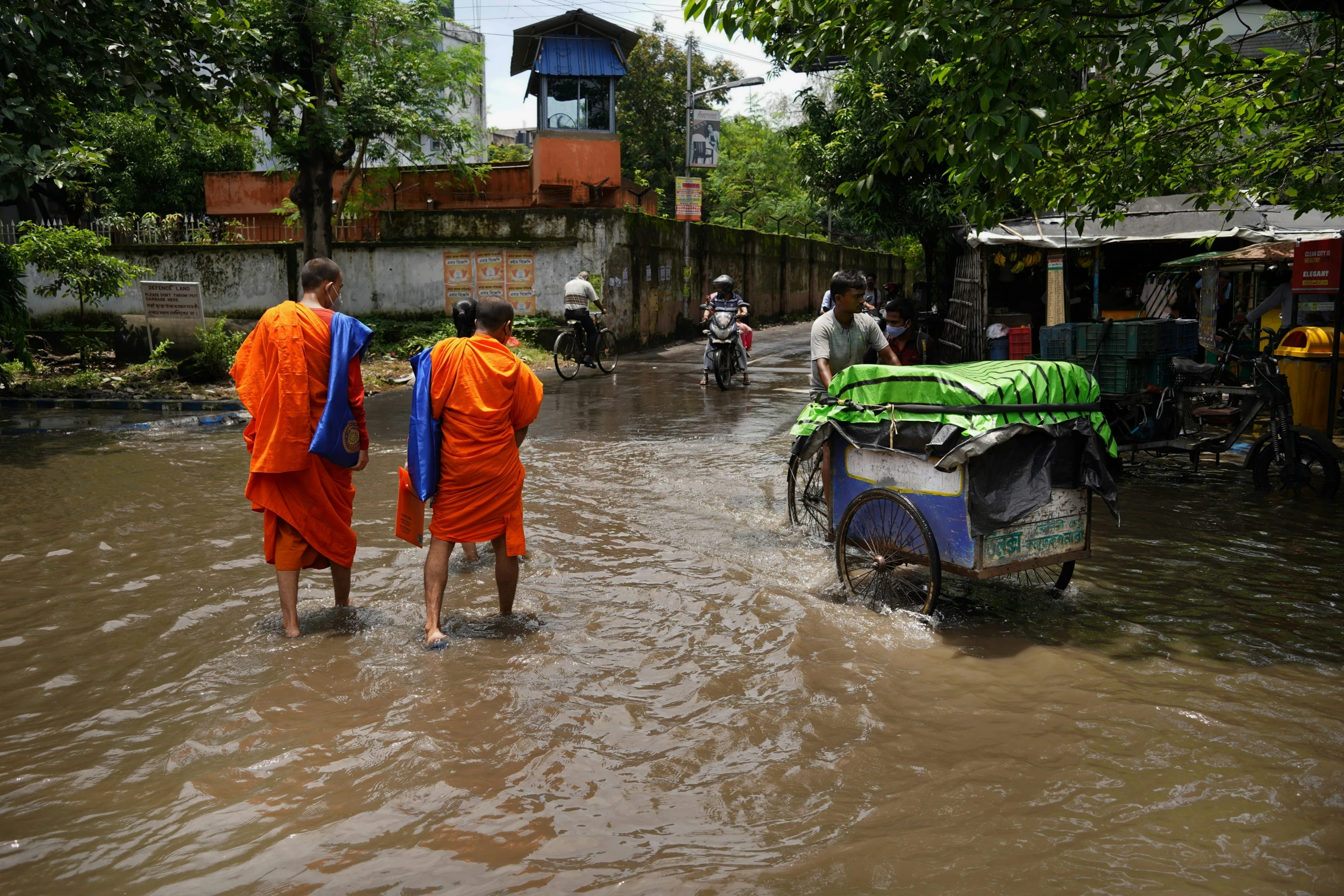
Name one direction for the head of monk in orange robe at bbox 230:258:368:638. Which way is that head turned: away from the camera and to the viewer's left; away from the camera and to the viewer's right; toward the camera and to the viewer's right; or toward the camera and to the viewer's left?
away from the camera and to the viewer's right

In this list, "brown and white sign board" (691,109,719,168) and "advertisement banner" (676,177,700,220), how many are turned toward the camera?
2

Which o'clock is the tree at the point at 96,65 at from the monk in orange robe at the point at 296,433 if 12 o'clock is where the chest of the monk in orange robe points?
The tree is roughly at 10 o'clock from the monk in orange robe.

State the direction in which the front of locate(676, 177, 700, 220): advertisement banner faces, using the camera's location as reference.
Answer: facing the viewer

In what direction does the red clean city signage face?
toward the camera

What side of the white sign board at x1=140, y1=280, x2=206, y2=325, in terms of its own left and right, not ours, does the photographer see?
front

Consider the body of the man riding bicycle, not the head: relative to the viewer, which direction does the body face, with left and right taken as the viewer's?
facing away from the viewer and to the right of the viewer

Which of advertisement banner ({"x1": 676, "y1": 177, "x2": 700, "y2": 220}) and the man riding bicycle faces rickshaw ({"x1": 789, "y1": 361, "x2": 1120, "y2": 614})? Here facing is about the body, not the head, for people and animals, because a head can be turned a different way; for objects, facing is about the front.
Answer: the advertisement banner

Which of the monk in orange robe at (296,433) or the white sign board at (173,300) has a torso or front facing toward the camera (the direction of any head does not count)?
the white sign board

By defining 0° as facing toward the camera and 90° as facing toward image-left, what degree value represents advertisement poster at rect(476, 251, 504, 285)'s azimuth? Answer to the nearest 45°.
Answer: approximately 0°

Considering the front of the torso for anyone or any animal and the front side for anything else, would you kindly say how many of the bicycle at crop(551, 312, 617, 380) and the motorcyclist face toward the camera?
1
